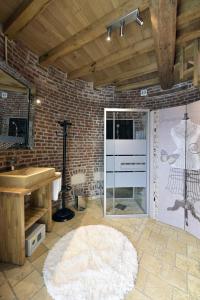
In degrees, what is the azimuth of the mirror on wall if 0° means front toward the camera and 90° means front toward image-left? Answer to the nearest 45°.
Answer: approximately 315°

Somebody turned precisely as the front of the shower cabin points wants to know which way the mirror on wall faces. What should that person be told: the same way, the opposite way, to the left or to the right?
to the left

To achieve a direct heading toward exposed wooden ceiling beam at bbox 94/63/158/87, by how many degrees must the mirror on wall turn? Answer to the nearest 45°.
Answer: approximately 45° to its left

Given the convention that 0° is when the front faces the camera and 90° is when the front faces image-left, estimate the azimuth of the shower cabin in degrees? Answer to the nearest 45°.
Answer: approximately 0°

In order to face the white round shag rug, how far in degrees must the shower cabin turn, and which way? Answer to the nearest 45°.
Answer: approximately 45° to its right

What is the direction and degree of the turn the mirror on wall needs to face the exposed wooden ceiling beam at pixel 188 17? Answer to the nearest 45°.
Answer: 0° — it already faces it
